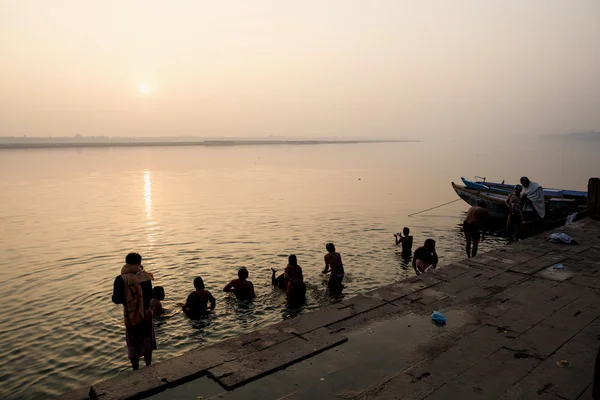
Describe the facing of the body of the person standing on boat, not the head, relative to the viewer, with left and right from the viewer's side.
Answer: facing to the left of the viewer

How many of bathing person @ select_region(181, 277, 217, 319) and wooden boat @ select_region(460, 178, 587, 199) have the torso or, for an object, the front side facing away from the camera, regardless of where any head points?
1

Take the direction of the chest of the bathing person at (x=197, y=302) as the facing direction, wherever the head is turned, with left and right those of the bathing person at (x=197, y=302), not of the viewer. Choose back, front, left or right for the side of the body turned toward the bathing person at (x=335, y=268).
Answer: right

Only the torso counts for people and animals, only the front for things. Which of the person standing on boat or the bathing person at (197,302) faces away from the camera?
the bathing person

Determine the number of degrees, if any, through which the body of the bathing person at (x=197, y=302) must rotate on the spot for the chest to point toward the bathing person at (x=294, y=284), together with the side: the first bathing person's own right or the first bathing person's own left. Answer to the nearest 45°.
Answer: approximately 90° to the first bathing person's own right

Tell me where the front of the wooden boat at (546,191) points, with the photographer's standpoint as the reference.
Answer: facing to the left of the viewer

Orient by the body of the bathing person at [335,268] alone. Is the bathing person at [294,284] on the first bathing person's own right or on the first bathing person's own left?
on the first bathing person's own left

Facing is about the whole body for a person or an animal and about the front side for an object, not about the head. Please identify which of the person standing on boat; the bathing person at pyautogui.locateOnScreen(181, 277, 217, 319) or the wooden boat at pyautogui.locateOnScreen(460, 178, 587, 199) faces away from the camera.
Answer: the bathing person

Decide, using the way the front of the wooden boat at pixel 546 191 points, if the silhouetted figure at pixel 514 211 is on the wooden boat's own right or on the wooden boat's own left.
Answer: on the wooden boat's own left

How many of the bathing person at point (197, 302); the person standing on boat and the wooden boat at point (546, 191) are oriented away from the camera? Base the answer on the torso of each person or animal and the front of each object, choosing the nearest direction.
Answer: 1

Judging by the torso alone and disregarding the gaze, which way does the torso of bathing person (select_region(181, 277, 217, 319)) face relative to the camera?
away from the camera

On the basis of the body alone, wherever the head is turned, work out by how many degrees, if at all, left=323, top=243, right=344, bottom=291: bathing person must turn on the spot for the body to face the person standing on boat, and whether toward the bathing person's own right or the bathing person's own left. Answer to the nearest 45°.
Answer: approximately 90° to the bathing person's own right

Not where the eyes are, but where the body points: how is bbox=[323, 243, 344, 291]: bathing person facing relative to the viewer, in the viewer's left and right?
facing away from the viewer and to the left of the viewer

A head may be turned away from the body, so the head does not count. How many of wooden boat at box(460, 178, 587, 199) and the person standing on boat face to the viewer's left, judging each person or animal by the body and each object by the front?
2
